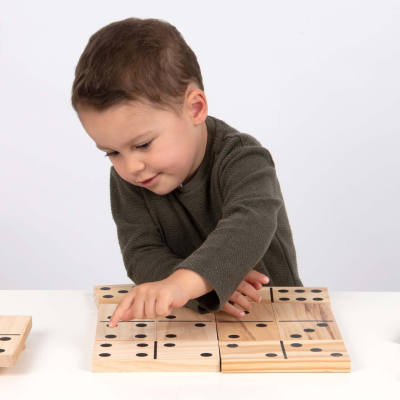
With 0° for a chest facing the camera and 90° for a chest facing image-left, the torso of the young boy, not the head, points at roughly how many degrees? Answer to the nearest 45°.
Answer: approximately 45°
